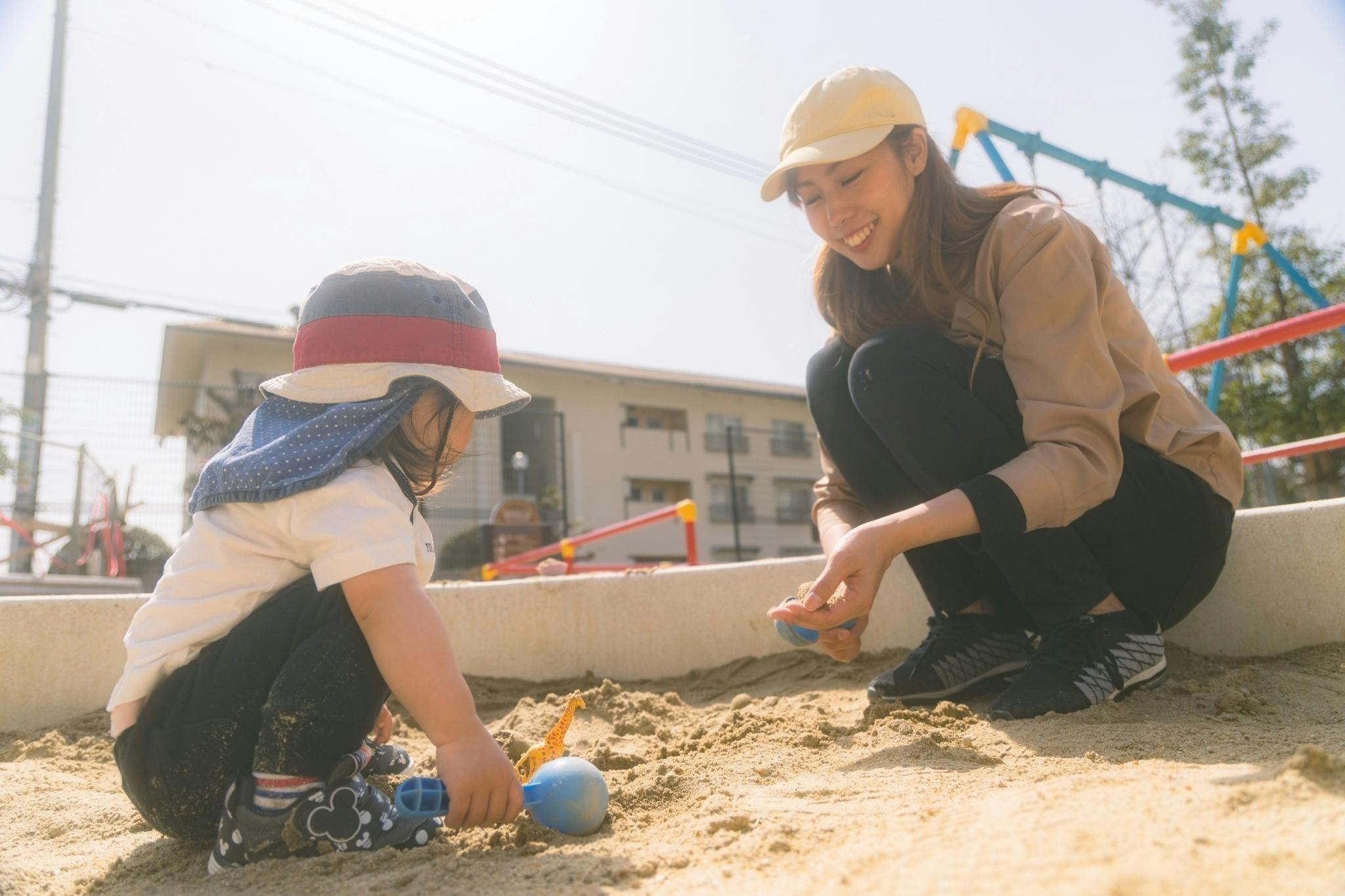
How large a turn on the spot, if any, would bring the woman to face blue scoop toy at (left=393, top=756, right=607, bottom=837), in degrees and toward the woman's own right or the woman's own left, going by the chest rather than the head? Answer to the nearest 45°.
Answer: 0° — they already face it

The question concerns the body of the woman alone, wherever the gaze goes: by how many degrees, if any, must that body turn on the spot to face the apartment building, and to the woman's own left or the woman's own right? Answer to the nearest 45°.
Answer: approximately 90° to the woman's own right

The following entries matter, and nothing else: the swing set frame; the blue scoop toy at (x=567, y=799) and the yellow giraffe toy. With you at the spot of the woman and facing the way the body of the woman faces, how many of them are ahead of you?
2

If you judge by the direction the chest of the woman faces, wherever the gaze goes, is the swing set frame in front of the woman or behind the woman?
behind

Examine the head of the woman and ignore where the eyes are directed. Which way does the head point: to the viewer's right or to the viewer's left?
to the viewer's left

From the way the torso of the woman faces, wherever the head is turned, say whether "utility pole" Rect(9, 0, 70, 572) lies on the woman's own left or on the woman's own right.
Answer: on the woman's own right

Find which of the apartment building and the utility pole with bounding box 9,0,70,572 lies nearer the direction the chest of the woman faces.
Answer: the utility pole

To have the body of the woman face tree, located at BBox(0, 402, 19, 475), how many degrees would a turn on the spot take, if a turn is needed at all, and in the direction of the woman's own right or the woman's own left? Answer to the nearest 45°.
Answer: approximately 45° to the woman's own right

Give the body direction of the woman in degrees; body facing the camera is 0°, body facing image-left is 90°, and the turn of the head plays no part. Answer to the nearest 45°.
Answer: approximately 45°
